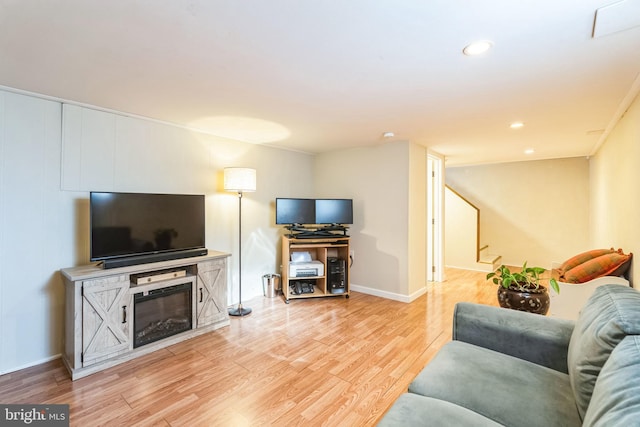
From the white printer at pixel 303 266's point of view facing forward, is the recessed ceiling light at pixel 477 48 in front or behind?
in front

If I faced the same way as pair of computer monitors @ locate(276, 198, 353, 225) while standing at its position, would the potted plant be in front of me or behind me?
in front

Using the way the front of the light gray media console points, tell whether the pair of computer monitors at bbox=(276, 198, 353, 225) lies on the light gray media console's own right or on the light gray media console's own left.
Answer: on the light gray media console's own left

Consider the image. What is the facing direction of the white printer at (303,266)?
toward the camera

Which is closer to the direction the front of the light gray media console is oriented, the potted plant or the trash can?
the potted plant

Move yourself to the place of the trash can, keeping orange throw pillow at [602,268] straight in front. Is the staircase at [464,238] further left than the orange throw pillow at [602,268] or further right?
left

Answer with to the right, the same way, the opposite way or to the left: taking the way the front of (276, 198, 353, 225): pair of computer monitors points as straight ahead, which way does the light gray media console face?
to the left

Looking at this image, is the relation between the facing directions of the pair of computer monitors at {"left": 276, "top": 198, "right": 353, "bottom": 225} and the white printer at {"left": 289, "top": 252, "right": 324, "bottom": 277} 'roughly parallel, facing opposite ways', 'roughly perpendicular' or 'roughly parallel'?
roughly parallel

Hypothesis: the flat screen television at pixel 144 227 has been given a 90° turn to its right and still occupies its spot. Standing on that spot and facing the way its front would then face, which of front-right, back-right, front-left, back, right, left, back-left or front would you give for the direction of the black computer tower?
back-left

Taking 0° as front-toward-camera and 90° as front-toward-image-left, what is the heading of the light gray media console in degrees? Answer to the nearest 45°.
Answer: approximately 315°

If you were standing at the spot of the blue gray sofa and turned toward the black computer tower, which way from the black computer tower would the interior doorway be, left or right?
right

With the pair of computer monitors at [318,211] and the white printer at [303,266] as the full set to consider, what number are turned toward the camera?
2

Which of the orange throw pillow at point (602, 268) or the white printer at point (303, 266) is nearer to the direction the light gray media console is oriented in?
the orange throw pillow

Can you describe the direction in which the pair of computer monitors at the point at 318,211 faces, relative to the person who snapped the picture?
facing the viewer

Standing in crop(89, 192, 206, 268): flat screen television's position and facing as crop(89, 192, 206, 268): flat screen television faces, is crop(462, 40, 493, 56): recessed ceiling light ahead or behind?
ahead
